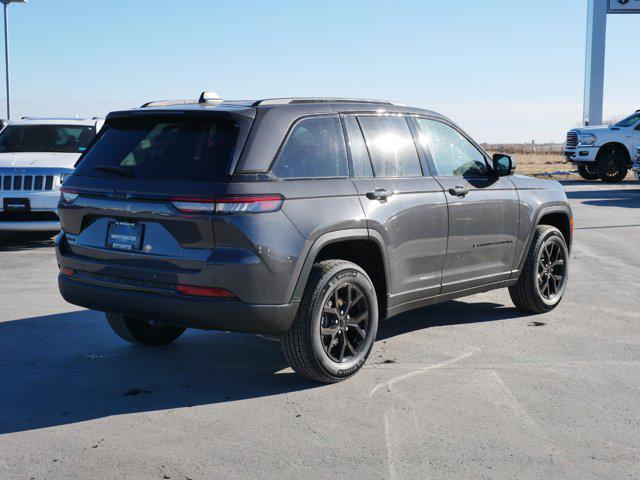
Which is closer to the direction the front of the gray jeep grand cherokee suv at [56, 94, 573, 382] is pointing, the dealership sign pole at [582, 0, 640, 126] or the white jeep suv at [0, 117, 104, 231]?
the dealership sign pole

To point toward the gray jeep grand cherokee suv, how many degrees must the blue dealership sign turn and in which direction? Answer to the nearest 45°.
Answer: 0° — it already faces it

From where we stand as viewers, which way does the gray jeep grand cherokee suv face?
facing away from the viewer and to the right of the viewer

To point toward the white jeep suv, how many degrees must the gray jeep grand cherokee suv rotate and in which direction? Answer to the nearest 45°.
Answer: approximately 90° to its left

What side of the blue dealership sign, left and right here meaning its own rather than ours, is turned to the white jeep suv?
front

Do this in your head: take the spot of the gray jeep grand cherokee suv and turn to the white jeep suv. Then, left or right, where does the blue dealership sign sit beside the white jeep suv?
right

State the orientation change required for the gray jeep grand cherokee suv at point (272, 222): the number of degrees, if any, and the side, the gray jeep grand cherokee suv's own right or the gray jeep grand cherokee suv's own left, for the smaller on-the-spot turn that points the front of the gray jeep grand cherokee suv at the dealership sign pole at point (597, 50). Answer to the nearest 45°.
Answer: approximately 45° to the gray jeep grand cherokee suv's own left

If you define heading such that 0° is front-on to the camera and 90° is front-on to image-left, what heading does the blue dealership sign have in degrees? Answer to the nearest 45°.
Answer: approximately 0°

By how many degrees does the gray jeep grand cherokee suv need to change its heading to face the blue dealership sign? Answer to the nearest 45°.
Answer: approximately 45° to its left
